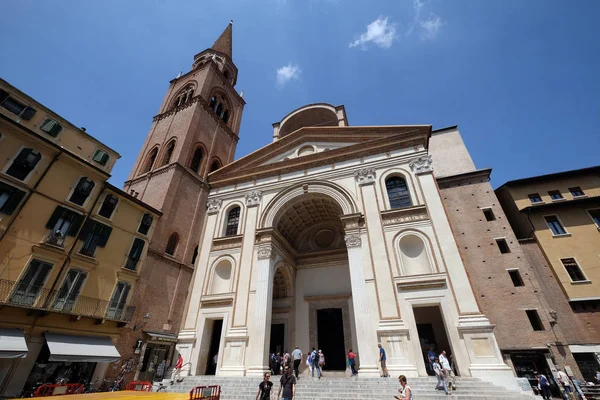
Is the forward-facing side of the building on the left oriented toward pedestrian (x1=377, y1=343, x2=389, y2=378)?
yes

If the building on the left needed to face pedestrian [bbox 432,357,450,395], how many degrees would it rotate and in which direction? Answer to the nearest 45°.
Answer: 0° — it already faces them

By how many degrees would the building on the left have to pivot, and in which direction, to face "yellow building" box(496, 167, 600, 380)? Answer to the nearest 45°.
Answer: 0° — it already faces it

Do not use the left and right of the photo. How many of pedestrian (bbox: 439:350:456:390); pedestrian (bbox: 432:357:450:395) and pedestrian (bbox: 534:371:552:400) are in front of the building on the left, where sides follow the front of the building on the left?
3

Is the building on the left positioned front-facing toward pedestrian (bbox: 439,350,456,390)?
yes

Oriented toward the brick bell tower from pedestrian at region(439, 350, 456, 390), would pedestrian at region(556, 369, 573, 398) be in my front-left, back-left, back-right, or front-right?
back-right

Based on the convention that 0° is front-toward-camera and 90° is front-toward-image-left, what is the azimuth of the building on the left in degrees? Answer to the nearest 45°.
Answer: approximately 315°

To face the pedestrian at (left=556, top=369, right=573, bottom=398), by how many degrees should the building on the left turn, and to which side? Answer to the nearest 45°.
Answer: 0° — it already faces them
